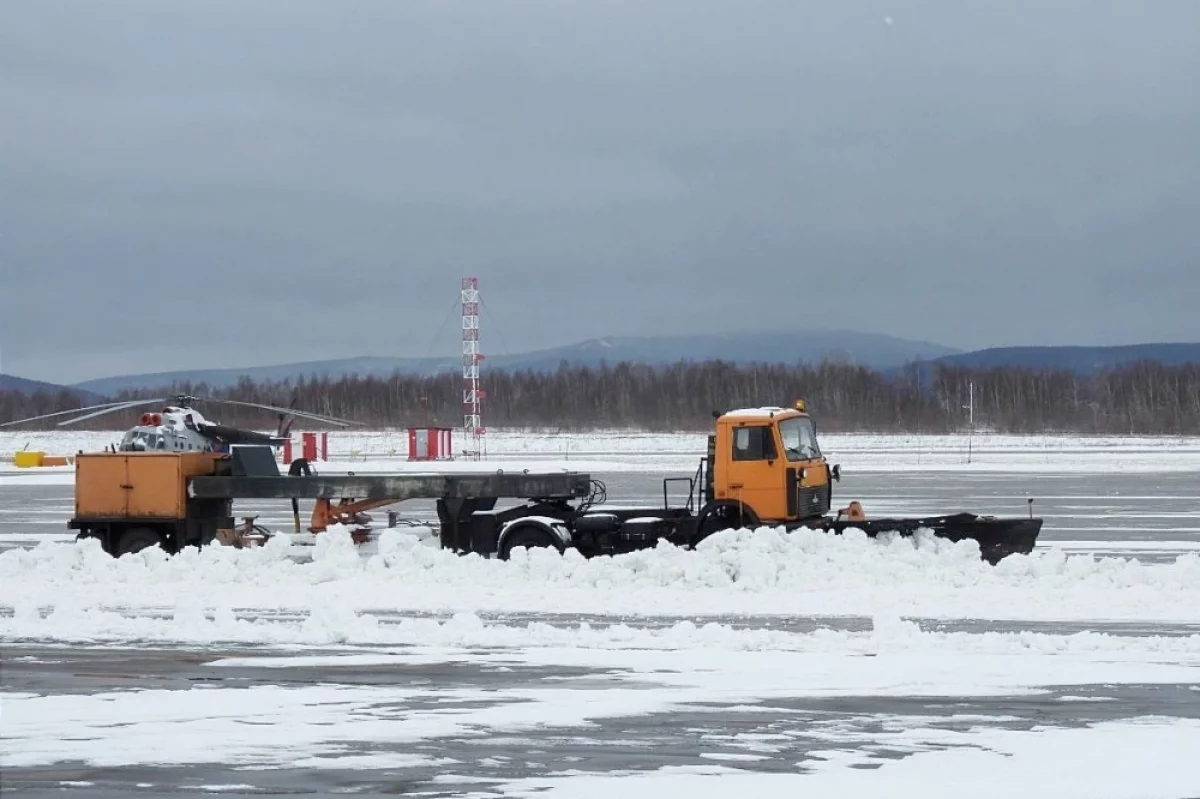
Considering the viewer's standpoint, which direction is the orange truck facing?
facing to the right of the viewer

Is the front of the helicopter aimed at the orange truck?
no

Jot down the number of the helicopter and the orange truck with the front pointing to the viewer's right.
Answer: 1

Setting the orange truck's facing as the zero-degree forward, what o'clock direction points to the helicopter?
The helicopter is roughly at 7 o'clock from the orange truck.

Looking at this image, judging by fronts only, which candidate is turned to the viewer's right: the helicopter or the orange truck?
the orange truck
